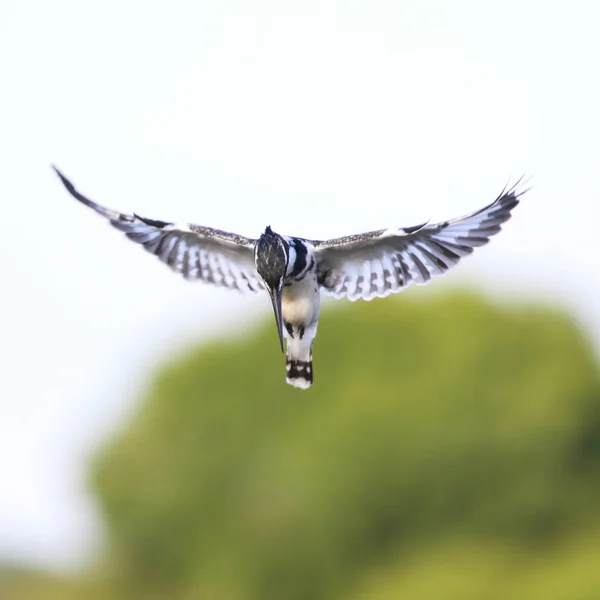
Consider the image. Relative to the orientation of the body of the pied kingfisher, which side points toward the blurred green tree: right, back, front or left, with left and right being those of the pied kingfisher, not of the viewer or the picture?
back

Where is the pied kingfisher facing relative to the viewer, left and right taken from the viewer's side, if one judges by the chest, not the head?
facing the viewer
